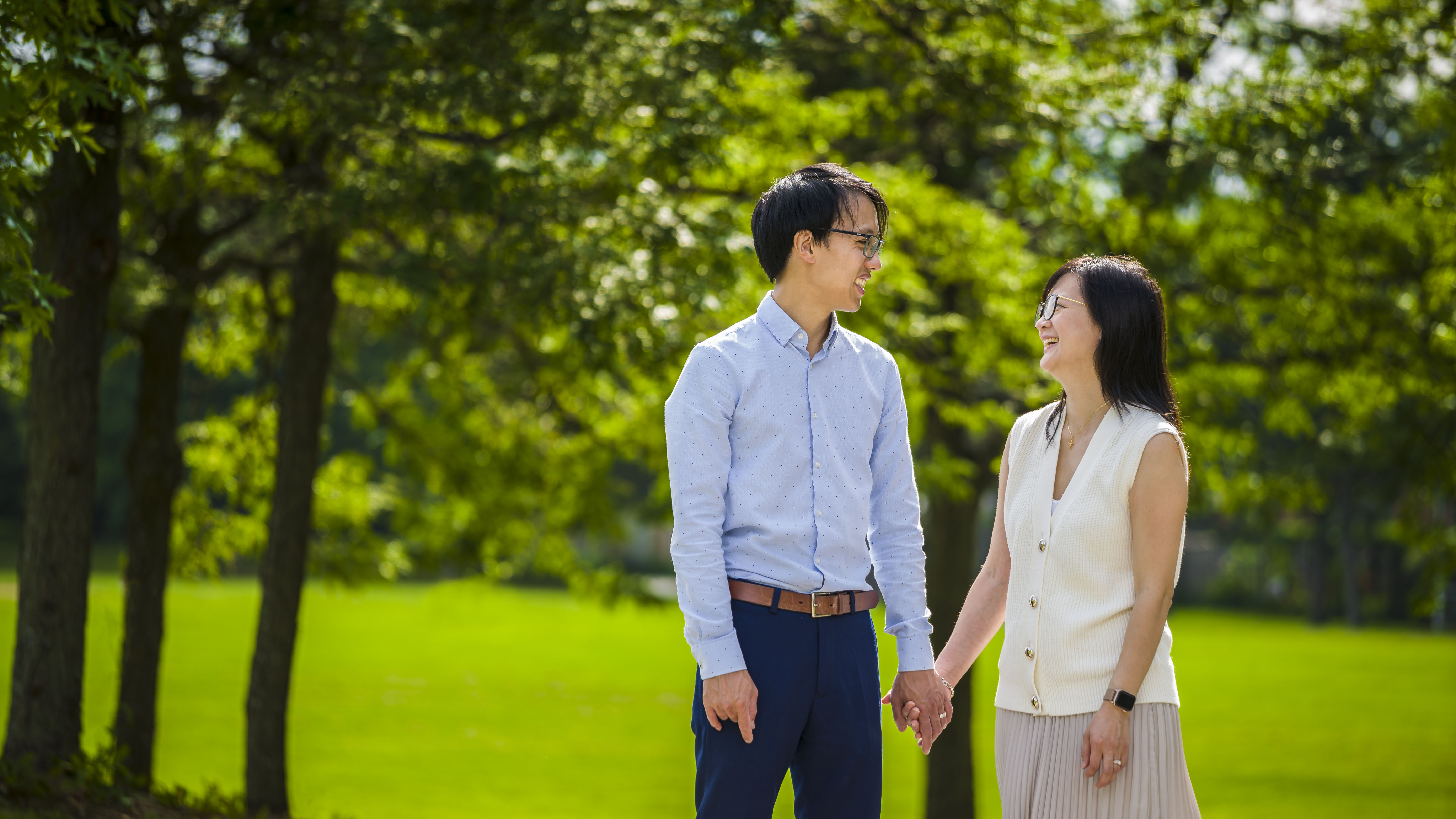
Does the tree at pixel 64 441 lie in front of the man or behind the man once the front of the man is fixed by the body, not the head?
behind

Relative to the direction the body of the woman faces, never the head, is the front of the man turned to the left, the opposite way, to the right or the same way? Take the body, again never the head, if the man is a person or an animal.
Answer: to the left

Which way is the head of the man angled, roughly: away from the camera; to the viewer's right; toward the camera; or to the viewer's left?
to the viewer's right

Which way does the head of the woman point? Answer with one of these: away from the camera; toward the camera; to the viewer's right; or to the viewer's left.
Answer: to the viewer's left

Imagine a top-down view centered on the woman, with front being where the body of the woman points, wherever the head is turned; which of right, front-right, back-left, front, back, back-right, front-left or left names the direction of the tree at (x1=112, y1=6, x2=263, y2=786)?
right

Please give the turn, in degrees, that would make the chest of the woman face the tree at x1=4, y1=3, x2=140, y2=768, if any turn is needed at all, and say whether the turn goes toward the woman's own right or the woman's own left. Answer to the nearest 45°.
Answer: approximately 90° to the woman's own right

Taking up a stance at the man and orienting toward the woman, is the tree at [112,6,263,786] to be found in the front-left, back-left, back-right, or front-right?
back-left

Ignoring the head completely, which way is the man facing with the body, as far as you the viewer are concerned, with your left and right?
facing the viewer and to the right of the viewer

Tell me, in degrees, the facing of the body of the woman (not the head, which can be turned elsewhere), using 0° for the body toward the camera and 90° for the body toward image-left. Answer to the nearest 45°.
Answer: approximately 45°
